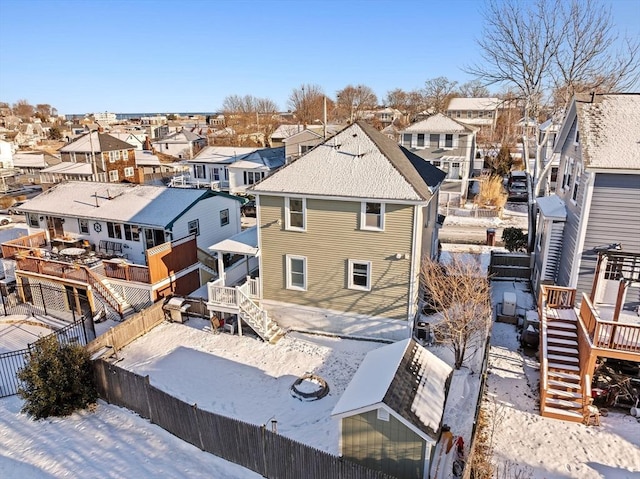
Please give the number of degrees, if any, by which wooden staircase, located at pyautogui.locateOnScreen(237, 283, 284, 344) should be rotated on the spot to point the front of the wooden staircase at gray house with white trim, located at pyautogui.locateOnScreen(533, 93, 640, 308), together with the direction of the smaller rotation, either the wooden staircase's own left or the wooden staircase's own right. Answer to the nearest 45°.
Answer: approximately 45° to the wooden staircase's own left

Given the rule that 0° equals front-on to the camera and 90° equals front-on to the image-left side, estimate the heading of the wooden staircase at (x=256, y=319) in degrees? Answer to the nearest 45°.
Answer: approximately 315°

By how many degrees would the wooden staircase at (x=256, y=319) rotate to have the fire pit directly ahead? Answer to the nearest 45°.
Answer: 0° — it already faces it

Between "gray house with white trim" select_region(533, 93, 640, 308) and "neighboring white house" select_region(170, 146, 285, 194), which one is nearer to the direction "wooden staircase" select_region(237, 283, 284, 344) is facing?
the gray house with white trim

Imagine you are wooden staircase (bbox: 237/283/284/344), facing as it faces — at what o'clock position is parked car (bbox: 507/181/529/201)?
The parked car is roughly at 9 o'clock from the wooden staircase.

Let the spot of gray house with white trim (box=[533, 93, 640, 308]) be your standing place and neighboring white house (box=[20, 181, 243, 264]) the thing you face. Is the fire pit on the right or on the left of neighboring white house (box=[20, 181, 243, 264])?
left

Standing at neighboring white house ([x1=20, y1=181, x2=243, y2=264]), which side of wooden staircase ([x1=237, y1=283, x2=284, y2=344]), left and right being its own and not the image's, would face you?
back

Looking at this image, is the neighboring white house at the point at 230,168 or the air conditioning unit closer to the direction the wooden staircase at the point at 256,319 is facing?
the air conditioning unit

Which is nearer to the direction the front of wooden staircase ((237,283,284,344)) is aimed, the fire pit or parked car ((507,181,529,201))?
the fire pit

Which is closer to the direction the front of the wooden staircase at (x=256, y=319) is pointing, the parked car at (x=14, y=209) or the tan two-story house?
the tan two-story house

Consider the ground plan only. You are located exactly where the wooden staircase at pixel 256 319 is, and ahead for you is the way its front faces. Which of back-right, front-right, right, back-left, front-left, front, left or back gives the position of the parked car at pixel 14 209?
back

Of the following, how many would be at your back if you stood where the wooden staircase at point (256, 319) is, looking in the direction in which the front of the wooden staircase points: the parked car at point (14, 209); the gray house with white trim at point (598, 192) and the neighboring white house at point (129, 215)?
2
